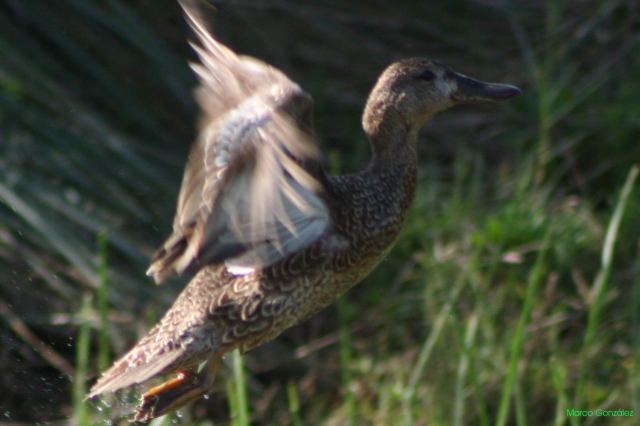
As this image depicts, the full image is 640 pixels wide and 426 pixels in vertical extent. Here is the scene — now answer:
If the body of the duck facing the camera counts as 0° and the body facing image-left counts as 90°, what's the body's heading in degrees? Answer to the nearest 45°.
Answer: approximately 270°
